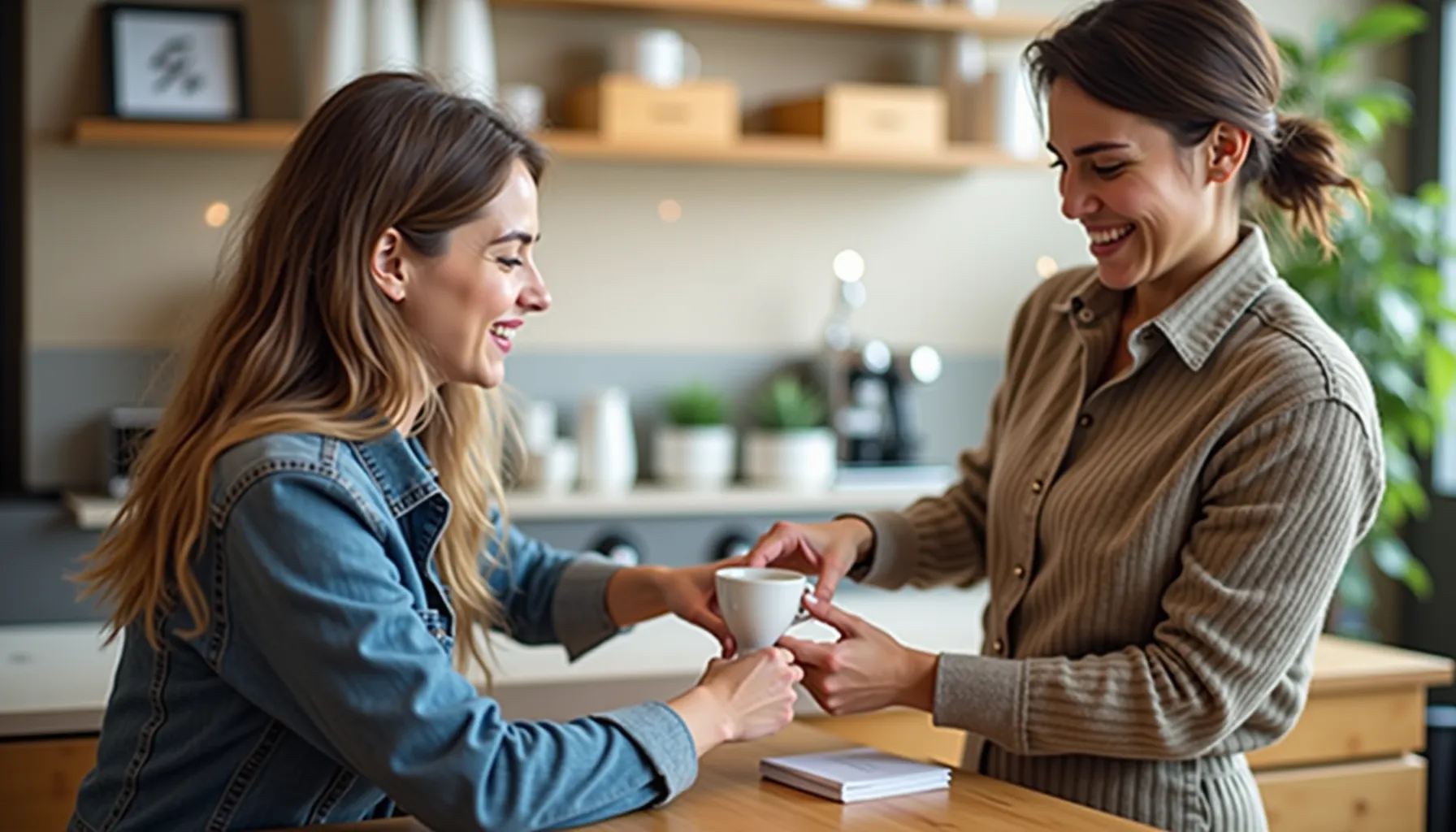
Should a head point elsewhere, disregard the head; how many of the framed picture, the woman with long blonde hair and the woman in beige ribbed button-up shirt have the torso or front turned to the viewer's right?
1

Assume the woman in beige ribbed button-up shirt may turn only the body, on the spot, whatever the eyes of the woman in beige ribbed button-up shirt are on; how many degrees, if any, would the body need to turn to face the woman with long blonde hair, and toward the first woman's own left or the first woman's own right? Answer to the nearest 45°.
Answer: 0° — they already face them

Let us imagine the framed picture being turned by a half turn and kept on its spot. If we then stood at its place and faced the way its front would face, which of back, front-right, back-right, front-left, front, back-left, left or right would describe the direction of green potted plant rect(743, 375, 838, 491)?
right

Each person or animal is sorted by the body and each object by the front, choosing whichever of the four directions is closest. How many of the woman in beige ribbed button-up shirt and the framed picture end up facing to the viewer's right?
0

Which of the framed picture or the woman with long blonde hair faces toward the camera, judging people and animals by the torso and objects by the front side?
the framed picture

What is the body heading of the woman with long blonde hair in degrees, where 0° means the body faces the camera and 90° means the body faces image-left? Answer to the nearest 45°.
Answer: approximately 270°

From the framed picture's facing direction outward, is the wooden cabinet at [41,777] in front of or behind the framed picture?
in front

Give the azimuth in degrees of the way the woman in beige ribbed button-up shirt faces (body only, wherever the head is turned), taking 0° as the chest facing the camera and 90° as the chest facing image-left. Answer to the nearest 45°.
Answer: approximately 45°

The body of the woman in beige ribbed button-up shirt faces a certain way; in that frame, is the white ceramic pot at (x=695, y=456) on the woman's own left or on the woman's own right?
on the woman's own right

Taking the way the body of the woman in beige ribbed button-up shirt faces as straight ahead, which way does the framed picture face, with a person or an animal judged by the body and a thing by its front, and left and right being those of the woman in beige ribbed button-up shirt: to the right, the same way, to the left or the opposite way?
to the left

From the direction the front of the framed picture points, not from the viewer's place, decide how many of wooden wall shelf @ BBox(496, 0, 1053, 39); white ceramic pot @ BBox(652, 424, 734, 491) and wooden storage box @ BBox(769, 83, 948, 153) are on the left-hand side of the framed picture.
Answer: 3

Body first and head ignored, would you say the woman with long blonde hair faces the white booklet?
yes

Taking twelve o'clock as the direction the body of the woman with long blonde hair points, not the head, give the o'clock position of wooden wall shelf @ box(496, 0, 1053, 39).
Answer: The wooden wall shelf is roughly at 10 o'clock from the woman with long blonde hair.

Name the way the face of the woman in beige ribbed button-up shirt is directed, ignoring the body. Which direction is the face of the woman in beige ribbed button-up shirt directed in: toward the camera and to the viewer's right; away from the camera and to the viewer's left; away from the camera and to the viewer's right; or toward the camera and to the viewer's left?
toward the camera and to the viewer's left

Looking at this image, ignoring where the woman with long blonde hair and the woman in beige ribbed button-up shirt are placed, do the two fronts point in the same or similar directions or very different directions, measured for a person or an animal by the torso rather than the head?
very different directions

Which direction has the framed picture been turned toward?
toward the camera
